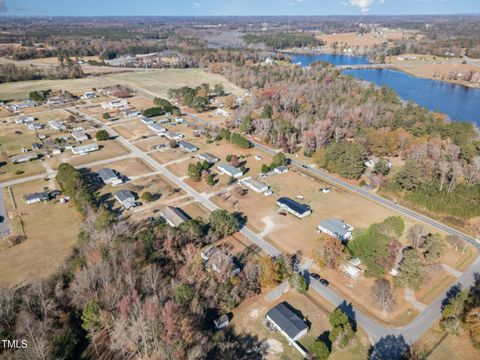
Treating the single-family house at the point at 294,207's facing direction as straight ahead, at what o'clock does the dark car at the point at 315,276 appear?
The dark car is roughly at 10 o'clock from the single-family house.

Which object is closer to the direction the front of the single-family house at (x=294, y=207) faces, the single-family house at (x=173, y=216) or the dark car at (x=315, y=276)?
the single-family house

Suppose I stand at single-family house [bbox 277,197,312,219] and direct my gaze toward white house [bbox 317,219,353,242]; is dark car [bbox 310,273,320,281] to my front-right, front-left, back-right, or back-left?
front-right

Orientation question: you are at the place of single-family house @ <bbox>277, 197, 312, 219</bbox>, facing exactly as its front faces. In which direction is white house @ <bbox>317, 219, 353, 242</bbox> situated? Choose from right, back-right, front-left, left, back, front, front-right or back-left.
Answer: left

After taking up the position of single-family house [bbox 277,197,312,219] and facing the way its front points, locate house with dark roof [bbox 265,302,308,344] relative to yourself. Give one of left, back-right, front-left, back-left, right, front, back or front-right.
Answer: front-left

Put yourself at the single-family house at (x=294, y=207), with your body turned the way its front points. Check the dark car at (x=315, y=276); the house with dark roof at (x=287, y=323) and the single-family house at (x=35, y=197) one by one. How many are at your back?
0

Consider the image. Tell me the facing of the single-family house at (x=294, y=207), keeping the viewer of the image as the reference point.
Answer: facing the viewer and to the left of the viewer

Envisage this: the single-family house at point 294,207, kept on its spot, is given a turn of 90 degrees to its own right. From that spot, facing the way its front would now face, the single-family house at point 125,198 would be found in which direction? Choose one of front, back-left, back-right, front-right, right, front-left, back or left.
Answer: front-left

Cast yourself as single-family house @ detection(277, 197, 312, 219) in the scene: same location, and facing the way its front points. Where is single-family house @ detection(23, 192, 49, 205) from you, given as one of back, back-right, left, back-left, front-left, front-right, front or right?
front-right

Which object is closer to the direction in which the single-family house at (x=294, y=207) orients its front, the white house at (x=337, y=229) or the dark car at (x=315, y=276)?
the dark car

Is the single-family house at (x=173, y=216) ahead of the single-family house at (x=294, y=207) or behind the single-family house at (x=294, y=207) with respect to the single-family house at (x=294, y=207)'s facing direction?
ahead
